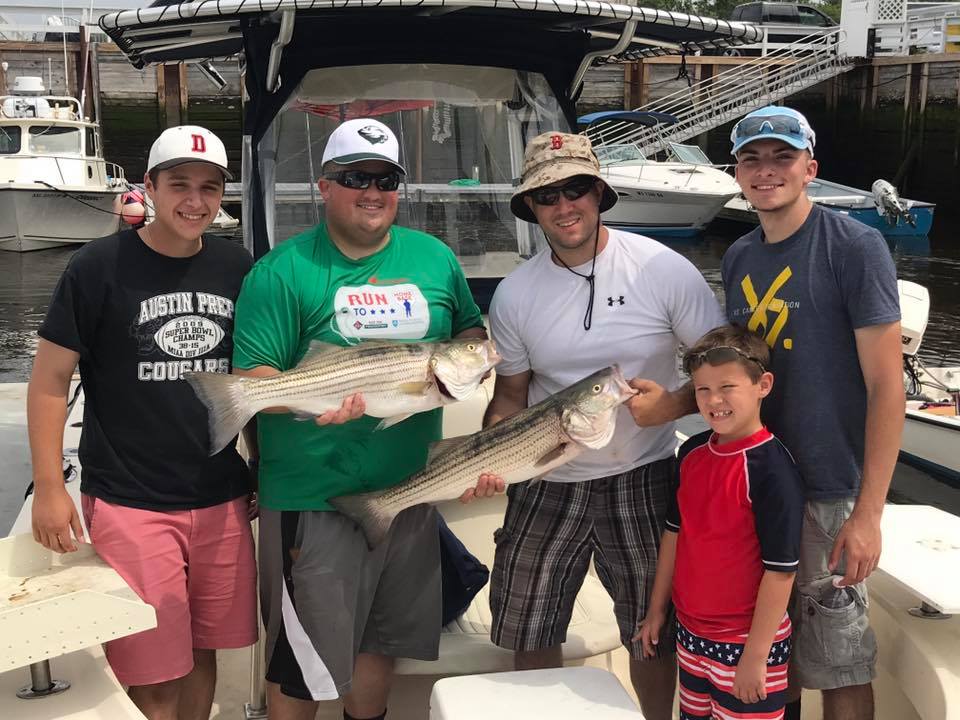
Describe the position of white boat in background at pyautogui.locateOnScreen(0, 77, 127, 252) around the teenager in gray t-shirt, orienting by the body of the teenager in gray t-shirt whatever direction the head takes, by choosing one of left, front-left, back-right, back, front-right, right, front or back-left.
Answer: right

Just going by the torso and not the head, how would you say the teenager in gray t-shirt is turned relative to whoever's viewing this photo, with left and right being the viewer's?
facing the viewer and to the left of the viewer

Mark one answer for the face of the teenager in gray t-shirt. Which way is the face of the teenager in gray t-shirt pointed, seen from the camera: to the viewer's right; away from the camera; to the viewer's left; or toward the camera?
toward the camera

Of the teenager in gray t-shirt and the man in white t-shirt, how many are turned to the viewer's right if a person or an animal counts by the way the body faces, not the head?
0

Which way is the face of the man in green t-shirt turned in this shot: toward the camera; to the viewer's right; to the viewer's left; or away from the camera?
toward the camera

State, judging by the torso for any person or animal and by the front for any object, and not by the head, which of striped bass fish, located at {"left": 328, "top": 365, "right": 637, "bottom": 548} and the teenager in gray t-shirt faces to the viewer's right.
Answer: the striped bass fish

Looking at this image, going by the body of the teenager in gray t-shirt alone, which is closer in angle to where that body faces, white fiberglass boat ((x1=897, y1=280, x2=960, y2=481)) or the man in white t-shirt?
the man in white t-shirt

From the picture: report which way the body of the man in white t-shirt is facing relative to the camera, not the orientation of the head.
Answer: toward the camera

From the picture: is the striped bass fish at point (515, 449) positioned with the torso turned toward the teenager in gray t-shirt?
yes

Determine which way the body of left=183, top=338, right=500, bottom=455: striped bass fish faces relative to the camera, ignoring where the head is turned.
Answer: to the viewer's right

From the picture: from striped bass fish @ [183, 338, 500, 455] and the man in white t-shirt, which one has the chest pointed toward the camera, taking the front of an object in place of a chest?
the man in white t-shirt

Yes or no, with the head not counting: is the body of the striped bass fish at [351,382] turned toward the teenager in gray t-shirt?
yes

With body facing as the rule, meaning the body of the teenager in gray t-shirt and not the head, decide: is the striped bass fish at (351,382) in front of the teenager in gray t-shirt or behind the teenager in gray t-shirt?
in front

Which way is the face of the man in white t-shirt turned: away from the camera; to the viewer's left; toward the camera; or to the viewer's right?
toward the camera

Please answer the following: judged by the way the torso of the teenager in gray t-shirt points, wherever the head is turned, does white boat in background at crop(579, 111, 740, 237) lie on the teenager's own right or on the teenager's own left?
on the teenager's own right

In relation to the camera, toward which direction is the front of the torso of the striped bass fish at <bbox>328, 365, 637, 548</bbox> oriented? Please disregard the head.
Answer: to the viewer's right
